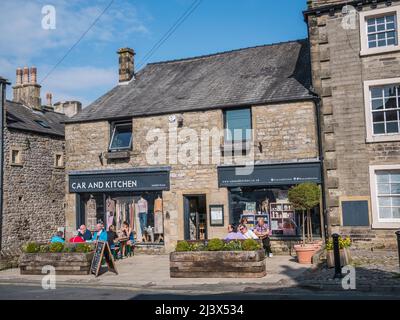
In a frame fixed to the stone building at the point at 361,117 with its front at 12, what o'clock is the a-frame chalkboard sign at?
The a-frame chalkboard sign is roughly at 2 o'clock from the stone building.

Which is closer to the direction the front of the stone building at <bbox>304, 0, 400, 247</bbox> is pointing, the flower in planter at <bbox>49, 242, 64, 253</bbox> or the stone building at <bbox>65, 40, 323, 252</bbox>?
the flower in planter

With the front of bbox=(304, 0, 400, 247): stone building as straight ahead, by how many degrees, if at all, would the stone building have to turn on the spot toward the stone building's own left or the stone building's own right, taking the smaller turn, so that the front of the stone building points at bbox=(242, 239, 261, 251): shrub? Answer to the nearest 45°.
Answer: approximately 45° to the stone building's own right

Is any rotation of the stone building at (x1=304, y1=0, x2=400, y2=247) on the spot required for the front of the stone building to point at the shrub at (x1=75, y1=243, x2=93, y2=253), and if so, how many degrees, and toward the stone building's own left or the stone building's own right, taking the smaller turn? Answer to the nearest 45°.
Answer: approximately 45° to the stone building's own right

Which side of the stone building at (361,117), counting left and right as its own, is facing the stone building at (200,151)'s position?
right

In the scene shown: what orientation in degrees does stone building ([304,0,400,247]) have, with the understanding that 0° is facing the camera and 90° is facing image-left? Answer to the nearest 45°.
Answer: approximately 0°

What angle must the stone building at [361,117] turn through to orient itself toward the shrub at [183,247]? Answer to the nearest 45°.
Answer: approximately 45° to its right

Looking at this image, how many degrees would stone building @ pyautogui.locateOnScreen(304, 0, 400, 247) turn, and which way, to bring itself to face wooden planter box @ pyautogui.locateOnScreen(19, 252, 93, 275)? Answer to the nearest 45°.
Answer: approximately 45° to its right

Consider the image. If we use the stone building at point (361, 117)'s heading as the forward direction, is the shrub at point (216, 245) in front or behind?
in front
